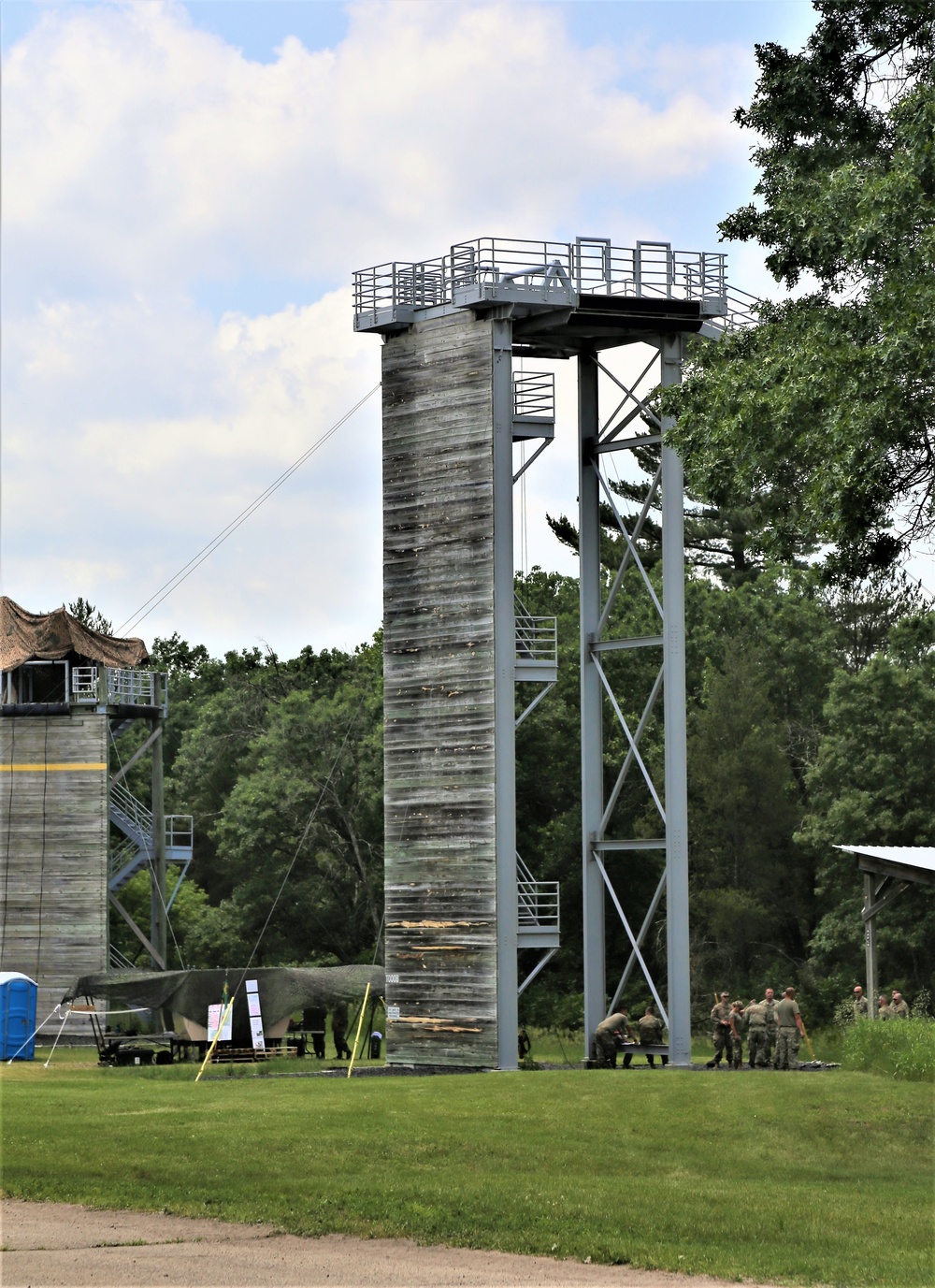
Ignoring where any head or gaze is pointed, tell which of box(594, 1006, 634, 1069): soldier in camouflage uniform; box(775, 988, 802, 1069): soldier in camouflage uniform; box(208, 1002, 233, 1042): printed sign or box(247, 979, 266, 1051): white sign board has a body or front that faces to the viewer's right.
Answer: box(594, 1006, 634, 1069): soldier in camouflage uniform

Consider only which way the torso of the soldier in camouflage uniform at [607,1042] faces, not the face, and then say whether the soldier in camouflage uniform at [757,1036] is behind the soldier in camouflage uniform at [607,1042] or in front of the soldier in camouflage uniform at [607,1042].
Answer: in front

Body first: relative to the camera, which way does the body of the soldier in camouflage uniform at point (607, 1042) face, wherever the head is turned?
to the viewer's right

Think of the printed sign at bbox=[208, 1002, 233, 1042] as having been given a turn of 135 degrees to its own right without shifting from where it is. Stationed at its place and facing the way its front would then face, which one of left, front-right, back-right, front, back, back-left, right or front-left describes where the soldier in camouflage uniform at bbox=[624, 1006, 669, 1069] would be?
back-right

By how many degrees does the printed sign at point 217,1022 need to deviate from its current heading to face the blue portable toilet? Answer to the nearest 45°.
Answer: approximately 135° to its right

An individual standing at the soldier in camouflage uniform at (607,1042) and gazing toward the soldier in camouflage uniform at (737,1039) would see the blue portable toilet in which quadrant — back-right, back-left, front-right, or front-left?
back-left

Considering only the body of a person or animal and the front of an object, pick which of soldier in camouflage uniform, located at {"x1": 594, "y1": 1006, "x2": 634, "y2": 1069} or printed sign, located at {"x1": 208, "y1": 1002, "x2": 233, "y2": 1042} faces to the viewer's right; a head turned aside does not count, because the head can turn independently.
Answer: the soldier in camouflage uniform

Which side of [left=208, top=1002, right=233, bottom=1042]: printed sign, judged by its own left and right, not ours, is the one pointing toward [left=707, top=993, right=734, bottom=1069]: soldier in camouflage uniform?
left

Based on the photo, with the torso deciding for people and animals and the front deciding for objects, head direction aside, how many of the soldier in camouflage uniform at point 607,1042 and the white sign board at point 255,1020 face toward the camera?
1

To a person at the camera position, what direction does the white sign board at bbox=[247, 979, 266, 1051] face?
facing the viewer

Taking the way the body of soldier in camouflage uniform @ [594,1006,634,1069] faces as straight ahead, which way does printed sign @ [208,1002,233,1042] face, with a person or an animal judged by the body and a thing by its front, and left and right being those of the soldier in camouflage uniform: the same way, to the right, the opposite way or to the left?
to the right
